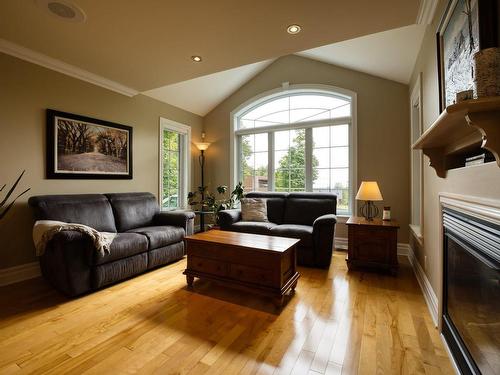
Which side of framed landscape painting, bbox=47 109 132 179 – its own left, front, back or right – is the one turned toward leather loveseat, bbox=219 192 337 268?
front

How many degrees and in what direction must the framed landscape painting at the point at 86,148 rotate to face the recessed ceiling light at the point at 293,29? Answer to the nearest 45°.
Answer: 0° — it already faces it

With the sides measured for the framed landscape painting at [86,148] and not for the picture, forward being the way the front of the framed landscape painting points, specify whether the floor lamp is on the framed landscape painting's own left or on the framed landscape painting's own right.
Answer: on the framed landscape painting's own left

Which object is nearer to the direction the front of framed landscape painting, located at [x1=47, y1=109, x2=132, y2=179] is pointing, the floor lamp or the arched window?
the arched window

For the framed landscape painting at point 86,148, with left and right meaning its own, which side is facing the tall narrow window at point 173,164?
left

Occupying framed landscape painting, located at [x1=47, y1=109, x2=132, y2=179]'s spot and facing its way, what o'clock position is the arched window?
The arched window is roughly at 11 o'clock from the framed landscape painting.

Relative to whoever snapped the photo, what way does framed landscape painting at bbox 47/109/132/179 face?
facing the viewer and to the right of the viewer

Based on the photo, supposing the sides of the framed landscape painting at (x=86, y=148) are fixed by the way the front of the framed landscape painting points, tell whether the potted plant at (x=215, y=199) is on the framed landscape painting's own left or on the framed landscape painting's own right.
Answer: on the framed landscape painting's own left

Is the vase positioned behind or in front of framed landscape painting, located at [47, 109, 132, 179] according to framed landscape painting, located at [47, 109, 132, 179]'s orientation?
in front

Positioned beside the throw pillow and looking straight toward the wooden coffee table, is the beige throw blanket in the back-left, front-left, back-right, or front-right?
front-right

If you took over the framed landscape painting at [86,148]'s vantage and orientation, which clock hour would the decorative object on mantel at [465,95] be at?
The decorative object on mantel is roughly at 1 o'clock from the framed landscape painting.

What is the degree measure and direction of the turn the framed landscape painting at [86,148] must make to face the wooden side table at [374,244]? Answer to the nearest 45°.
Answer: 0° — it already faces it

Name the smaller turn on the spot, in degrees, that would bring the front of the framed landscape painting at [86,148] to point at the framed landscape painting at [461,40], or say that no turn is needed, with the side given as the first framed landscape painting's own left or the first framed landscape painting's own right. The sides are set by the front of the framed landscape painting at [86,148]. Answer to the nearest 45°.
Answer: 0° — it already faces it

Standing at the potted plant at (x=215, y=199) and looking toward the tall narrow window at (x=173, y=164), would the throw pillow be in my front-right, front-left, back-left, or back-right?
back-left

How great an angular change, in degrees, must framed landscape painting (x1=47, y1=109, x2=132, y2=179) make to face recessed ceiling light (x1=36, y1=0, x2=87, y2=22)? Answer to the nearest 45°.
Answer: approximately 45° to its right

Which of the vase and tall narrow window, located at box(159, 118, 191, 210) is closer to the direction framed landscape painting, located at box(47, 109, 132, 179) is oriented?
the vase
